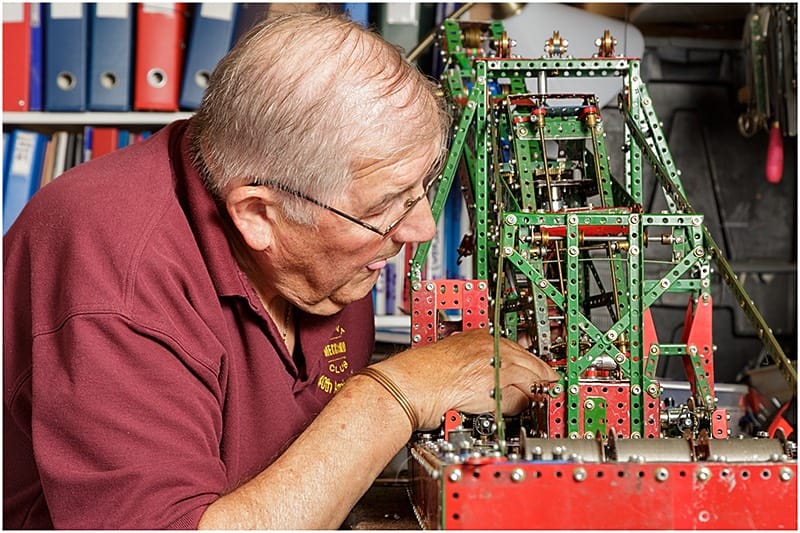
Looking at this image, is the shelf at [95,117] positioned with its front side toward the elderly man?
yes

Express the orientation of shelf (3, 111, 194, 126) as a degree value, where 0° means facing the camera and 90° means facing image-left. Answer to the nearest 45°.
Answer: approximately 0°

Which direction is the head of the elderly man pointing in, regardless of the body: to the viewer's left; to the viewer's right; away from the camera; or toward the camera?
to the viewer's right
